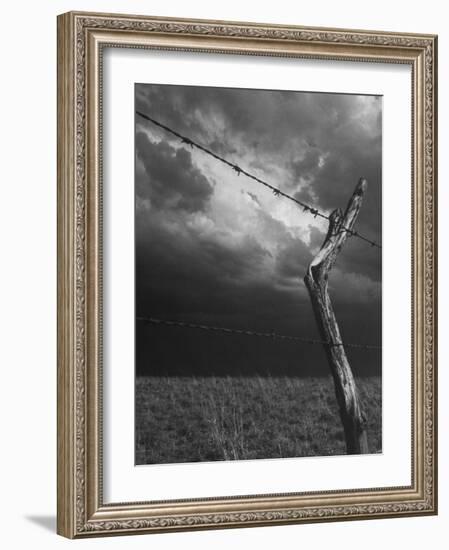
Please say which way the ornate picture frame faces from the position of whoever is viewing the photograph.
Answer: facing the viewer and to the right of the viewer
